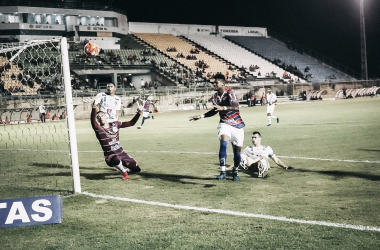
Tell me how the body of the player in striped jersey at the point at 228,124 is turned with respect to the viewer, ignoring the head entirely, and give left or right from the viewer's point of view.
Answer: facing the viewer and to the left of the viewer

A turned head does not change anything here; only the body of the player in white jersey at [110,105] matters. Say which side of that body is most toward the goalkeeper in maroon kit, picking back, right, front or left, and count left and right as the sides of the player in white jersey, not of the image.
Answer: front

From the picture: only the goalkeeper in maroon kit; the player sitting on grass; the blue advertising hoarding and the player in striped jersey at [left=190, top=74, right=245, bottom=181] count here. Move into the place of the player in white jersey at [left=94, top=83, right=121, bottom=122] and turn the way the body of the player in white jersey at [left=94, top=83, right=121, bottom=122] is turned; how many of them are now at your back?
0

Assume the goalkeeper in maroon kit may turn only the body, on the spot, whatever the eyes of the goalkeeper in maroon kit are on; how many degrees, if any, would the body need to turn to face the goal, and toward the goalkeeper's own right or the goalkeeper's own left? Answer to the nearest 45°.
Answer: approximately 135° to the goalkeeper's own right

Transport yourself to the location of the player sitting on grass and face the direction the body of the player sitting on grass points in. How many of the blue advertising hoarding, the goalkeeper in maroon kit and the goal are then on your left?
0

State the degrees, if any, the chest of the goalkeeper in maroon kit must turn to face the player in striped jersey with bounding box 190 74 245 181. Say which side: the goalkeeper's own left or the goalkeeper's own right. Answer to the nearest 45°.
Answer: approximately 45° to the goalkeeper's own left

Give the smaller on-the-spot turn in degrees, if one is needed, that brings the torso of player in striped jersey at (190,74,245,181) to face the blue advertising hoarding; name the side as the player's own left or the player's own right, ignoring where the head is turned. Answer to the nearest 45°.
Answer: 0° — they already face it

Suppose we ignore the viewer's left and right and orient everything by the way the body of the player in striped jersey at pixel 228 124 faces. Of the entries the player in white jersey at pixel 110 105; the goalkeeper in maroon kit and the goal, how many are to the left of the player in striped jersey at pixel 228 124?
0

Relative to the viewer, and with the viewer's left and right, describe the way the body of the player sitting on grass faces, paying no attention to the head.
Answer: facing the viewer

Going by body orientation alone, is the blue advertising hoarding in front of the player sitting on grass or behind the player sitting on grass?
in front
